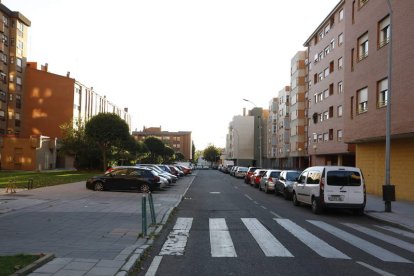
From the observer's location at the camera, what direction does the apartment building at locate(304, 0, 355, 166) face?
facing the viewer and to the left of the viewer

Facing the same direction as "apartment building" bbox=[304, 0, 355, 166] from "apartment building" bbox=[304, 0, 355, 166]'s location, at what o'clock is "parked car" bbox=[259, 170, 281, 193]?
The parked car is roughly at 11 o'clock from the apartment building.

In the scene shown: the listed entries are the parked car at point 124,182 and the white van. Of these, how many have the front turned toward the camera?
0

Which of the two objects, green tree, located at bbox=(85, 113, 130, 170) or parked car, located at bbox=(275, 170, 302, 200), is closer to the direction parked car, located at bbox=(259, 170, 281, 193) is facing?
the green tree

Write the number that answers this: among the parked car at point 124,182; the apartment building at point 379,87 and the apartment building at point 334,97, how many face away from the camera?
0

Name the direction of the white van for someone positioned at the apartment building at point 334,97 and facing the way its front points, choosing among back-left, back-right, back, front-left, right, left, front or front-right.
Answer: front-left

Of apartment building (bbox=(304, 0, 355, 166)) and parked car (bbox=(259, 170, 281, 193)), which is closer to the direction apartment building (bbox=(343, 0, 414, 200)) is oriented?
the parked car

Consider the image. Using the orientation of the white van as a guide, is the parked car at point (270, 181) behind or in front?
in front

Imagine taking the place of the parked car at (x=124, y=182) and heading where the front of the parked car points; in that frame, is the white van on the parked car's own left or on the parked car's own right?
on the parked car's own left

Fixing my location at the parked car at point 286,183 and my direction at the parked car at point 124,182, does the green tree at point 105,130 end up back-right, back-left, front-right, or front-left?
front-right

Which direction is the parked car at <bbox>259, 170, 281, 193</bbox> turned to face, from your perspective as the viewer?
facing away from the viewer and to the left of the viewer

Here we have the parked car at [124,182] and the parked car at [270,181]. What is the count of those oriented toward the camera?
0

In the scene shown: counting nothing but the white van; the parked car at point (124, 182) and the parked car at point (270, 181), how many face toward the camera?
0

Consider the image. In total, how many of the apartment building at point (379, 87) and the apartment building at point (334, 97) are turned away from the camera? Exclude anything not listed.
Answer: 0

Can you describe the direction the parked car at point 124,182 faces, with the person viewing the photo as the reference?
facing to the left of the viewer
